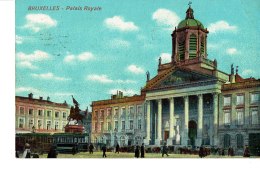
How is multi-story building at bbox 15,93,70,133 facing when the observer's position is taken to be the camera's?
facing the viewer and to the right of the viewer

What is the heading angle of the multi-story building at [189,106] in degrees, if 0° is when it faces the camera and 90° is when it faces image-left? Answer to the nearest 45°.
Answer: approximately 45°

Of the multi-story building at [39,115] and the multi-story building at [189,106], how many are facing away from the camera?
0
